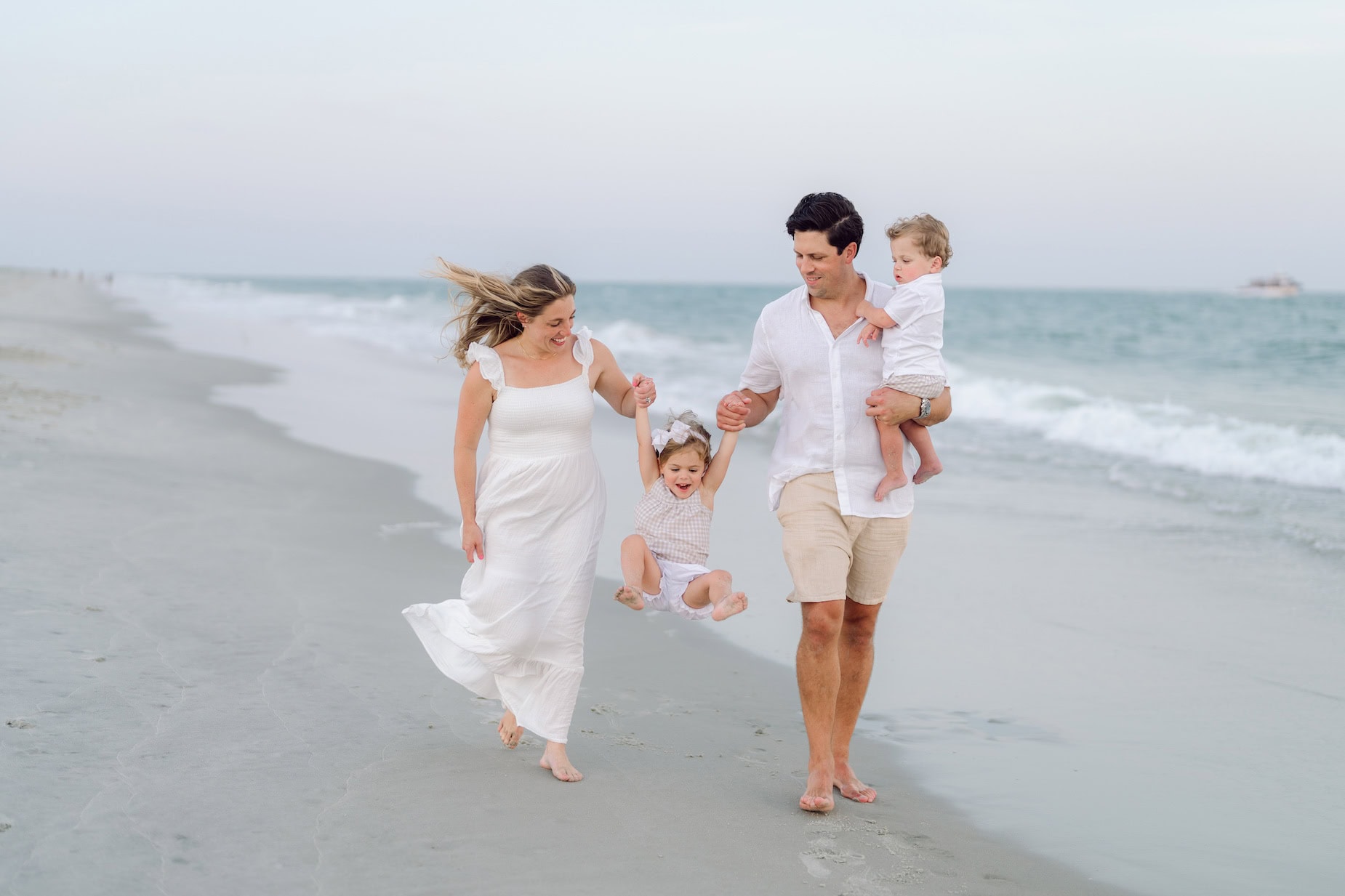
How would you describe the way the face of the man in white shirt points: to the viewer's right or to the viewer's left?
to the viewer's left

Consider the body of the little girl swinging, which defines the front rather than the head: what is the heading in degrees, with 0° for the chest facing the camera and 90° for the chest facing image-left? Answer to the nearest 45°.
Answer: approximately 0°

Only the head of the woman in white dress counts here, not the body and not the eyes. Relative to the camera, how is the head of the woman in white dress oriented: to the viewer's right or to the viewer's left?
to the viewer's right

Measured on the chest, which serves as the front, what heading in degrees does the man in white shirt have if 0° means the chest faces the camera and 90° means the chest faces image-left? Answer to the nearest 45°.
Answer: approximately 0°

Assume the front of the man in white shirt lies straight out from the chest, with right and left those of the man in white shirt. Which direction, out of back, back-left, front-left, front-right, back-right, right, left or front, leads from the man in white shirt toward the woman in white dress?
right
